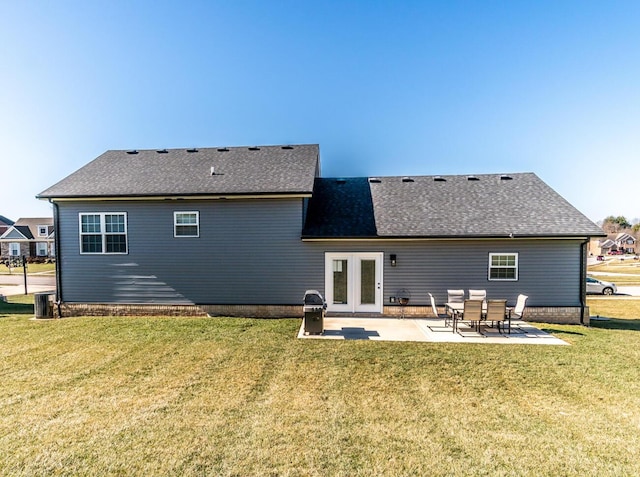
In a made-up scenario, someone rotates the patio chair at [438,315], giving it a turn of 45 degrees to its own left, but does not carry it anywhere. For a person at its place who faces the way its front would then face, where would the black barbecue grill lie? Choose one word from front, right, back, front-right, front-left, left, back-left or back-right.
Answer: back

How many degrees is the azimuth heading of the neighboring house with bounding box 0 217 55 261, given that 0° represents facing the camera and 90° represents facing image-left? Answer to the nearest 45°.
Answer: approximately 0°

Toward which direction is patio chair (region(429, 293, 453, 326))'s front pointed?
to the viewer's right

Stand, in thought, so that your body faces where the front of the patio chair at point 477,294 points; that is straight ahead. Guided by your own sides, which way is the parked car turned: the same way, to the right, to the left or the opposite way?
to the left

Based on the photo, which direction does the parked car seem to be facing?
to the viewer's right

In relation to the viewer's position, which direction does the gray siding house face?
facing away from the viewer

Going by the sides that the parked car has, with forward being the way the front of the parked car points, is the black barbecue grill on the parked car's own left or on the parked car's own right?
on the parked car's own right
